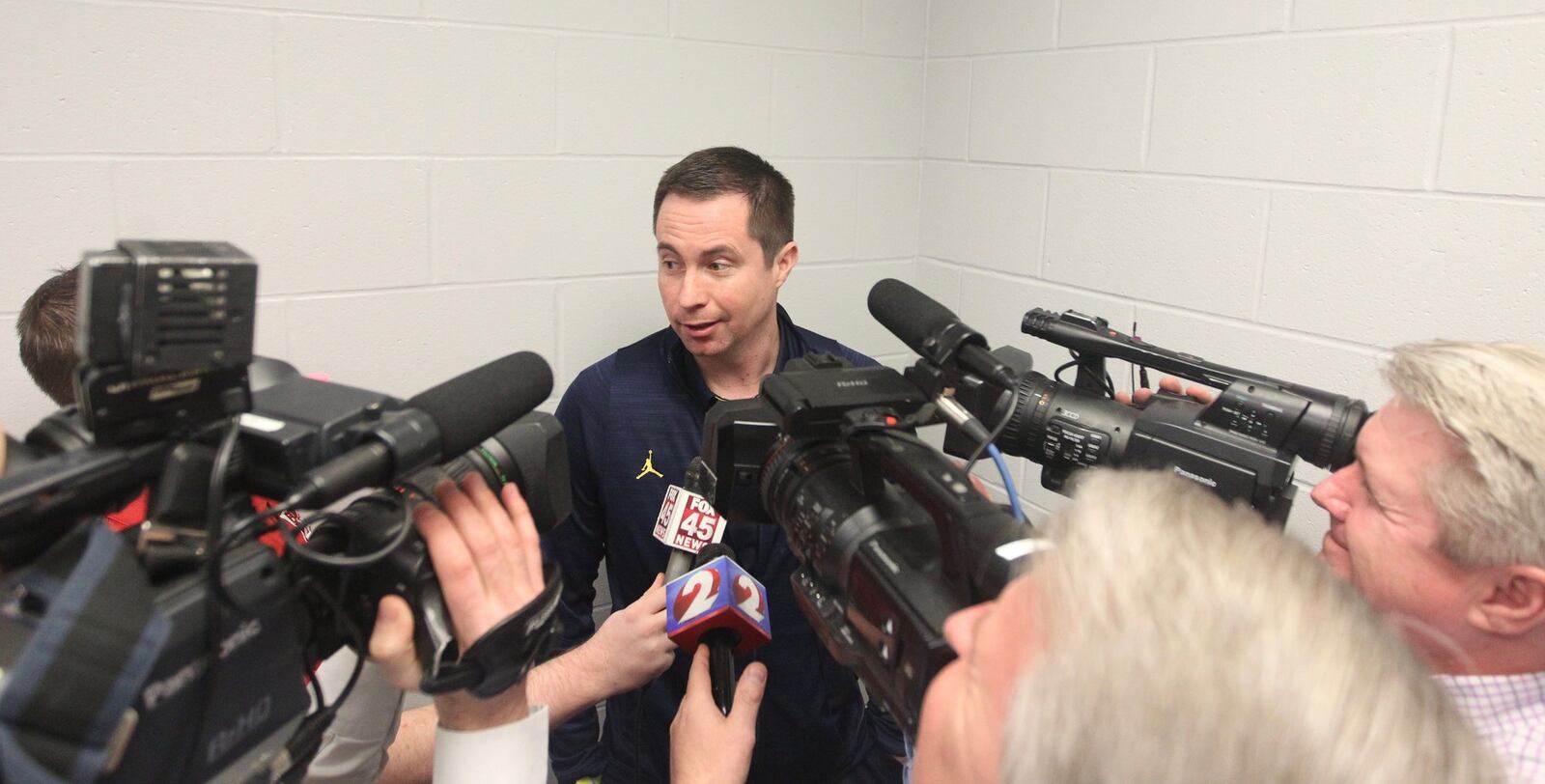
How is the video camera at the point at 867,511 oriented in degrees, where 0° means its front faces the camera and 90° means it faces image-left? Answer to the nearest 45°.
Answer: approximately 135°

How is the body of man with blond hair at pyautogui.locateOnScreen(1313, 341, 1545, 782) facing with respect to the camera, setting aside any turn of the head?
to the viewer's left

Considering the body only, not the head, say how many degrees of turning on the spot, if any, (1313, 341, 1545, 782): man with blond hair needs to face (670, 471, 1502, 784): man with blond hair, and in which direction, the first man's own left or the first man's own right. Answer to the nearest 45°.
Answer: approximately 90° to the first man's own left

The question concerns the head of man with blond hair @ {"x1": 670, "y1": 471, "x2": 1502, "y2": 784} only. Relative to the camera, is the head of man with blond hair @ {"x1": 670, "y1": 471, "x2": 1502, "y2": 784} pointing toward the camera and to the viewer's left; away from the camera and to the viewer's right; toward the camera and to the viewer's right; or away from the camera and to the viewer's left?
away from the camera and to the viewer's left

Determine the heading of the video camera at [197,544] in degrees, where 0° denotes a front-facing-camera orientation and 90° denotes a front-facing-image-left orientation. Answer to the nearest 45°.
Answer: approximately 225°

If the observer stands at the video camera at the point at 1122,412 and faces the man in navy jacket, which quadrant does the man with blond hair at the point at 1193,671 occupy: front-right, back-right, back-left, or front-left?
back-left

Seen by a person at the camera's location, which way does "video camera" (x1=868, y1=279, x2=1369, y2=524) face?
facing to the left of the viewer

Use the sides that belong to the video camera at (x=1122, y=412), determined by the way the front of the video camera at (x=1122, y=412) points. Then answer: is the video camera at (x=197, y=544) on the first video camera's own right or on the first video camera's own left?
on the first video camera's own left

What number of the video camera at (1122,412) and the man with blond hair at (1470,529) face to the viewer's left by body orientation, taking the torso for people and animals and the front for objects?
2

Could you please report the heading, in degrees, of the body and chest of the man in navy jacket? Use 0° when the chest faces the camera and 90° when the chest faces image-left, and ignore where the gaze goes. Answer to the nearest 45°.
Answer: approximately 0°
